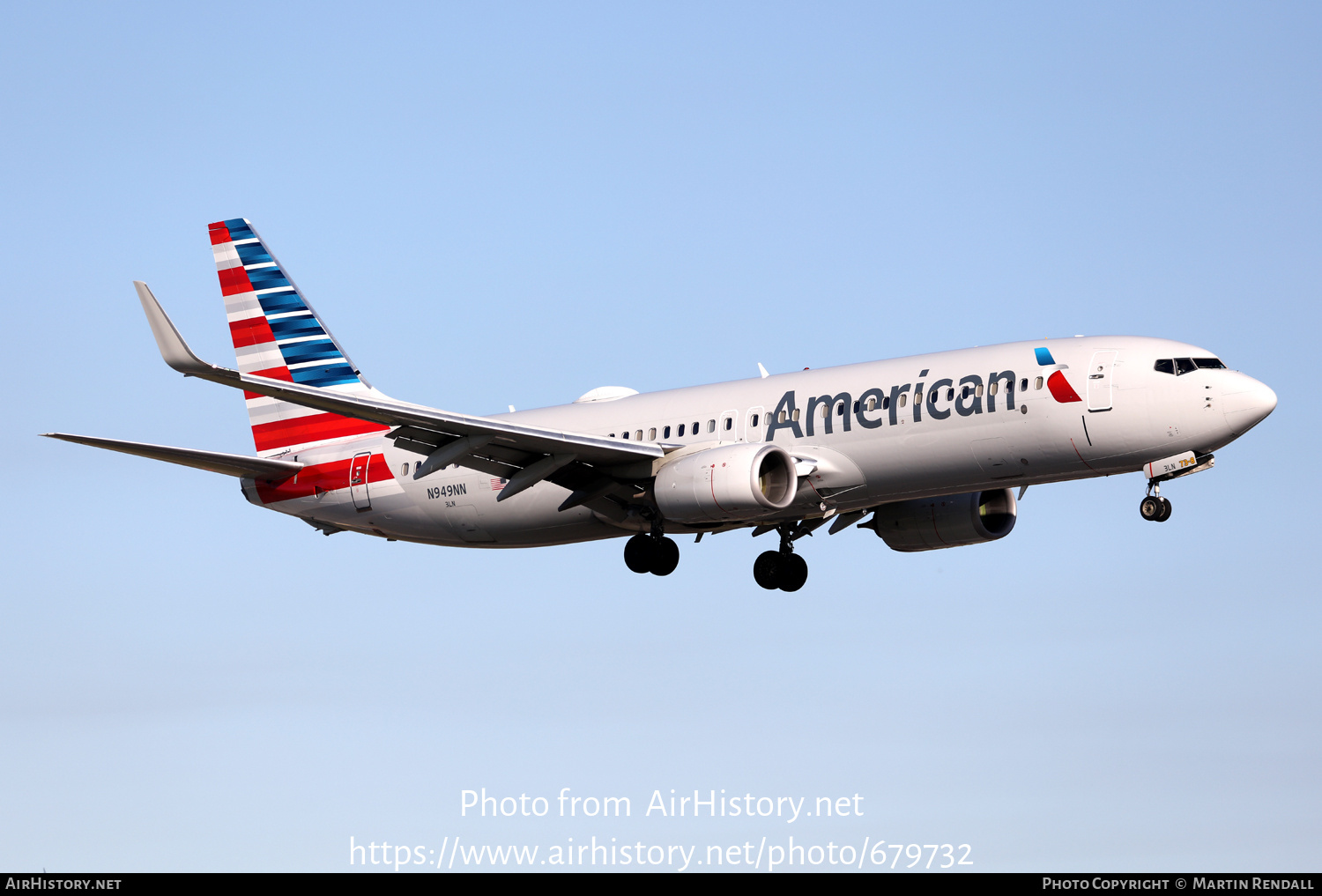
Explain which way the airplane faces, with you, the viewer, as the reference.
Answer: facing the viewer and to the right of the viewer
